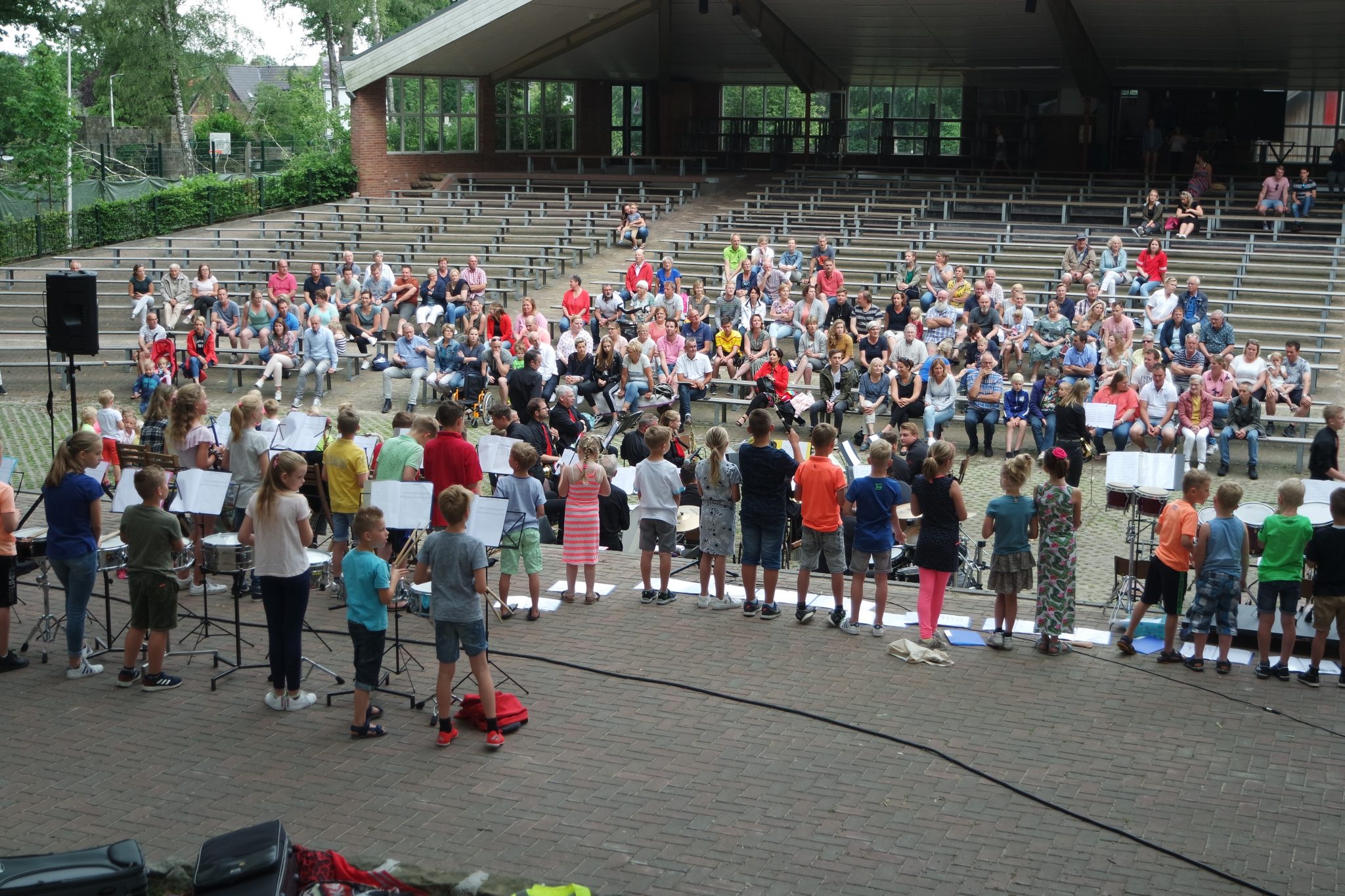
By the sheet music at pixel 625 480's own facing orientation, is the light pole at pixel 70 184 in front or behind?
behind

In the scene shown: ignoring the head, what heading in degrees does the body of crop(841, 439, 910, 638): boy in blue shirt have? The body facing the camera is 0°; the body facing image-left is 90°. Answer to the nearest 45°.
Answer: approximately 180°

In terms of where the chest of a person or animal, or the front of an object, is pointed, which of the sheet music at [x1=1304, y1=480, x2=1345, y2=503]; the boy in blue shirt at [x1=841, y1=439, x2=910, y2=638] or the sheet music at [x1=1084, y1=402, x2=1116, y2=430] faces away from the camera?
the boy in blue shirt

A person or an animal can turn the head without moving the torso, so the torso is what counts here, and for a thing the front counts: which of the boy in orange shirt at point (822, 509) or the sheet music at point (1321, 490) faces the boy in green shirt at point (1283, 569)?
the sheet music

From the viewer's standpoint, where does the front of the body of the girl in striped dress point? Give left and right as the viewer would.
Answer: facing away from the viewer

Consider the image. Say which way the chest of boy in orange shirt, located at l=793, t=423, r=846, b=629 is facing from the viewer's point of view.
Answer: away from the camera

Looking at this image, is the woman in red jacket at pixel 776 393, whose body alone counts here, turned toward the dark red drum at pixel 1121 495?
no

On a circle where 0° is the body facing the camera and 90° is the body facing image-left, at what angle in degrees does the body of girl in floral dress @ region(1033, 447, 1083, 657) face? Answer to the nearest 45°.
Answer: approximately 180°

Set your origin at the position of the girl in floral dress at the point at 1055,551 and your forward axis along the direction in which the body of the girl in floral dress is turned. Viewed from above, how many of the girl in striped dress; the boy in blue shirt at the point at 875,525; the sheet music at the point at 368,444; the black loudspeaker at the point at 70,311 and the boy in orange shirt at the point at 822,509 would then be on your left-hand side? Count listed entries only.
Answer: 5

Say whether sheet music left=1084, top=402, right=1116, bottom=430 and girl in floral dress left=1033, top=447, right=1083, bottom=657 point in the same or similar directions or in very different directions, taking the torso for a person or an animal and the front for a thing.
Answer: very different directions

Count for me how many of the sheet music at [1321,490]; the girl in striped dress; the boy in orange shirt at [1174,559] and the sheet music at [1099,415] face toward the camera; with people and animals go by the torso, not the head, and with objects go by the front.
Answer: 2

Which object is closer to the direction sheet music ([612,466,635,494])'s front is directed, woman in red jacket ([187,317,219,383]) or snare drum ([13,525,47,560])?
the snare drum

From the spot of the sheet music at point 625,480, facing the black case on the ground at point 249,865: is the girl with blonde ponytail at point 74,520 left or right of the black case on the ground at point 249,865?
right

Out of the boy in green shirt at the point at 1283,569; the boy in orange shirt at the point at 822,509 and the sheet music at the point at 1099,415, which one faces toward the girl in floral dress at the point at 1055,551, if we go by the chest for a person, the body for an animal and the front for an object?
the sheet music

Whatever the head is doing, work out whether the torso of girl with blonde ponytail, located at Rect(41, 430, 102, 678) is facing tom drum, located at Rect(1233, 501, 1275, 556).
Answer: no

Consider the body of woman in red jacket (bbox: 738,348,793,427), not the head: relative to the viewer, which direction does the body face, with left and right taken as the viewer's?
facing the viewer and to the left of the viewer

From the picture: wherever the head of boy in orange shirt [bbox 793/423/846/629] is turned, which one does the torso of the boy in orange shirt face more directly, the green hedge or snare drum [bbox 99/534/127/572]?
the green hedge

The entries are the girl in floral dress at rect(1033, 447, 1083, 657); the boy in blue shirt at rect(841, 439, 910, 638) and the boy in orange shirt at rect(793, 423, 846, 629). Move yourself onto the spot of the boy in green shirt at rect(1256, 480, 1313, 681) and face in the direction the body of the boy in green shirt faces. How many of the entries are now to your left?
3

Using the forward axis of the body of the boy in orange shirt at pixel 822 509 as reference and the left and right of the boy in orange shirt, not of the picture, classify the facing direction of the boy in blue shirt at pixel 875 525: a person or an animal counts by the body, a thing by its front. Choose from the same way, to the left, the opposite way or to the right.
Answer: the same way

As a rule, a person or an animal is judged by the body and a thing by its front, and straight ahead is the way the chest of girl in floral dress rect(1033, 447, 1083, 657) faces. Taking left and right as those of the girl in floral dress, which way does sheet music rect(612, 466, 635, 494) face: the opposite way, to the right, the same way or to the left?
the opposite way

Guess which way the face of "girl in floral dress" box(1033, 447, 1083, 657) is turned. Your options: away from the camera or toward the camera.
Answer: away from the camera

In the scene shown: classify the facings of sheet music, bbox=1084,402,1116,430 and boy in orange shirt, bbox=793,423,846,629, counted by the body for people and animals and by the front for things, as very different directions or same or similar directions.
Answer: very different directions
